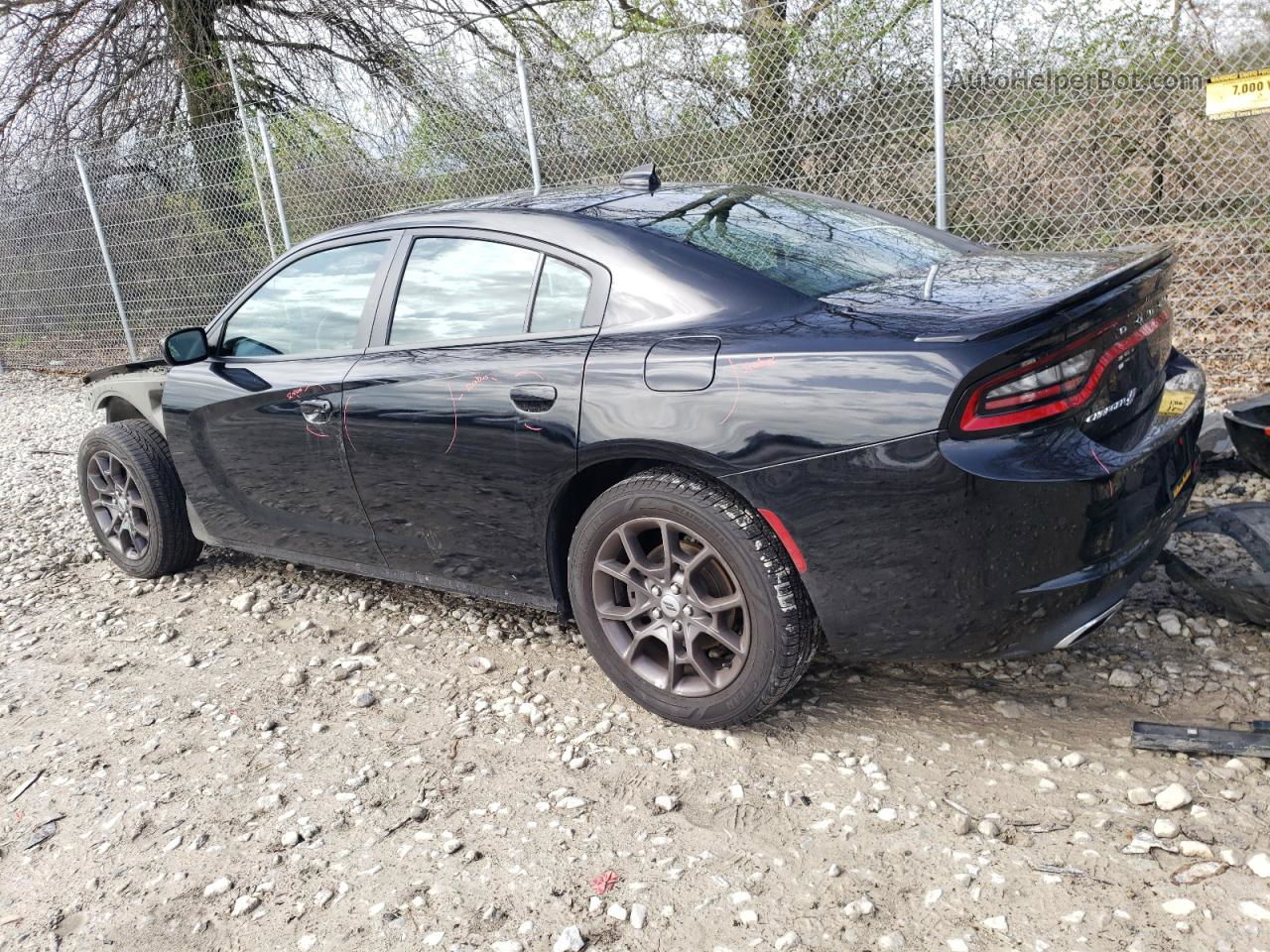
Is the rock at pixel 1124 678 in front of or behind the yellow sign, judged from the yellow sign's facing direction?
in front

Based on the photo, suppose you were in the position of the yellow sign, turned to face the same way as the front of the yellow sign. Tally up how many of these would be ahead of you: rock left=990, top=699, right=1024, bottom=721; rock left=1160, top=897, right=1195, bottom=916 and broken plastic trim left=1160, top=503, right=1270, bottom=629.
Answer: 3

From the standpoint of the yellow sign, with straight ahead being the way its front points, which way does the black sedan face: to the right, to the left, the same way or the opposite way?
to the right

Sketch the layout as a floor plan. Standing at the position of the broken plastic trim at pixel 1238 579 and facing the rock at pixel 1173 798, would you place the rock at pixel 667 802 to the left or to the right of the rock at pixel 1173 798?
right

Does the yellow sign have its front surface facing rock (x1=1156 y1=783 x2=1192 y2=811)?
yes

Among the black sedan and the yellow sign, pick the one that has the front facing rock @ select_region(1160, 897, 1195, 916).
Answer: the yellow sign

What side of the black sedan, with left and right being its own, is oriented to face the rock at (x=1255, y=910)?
back

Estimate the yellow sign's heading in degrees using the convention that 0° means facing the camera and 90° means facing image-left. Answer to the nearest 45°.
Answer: approximately 0°

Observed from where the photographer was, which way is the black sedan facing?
facing away from the viewer and to the left of the viewer

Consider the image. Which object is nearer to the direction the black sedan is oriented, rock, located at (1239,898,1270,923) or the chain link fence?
the chain link fence

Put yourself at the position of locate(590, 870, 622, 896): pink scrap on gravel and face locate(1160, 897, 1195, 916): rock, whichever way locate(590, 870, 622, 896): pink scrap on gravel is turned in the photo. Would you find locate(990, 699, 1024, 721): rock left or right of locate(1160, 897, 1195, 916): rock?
left

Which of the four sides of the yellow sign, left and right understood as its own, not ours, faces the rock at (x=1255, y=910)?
front

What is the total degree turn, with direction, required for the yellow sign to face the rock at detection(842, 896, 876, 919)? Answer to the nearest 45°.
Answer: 0° — it already faces it

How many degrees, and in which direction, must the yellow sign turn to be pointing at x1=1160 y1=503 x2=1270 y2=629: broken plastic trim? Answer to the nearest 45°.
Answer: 0° — it already faces it
